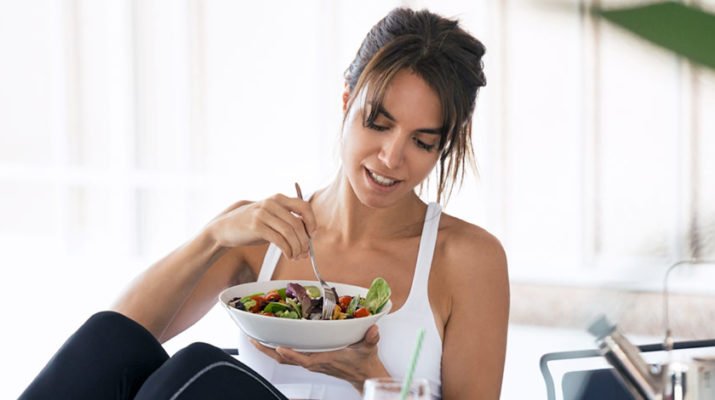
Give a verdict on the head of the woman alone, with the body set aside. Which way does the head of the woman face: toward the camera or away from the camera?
toward the camera

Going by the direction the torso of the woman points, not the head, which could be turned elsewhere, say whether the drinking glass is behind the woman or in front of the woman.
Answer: in front

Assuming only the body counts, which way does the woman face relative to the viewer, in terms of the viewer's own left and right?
facing the viewer and to the left of the viewer
